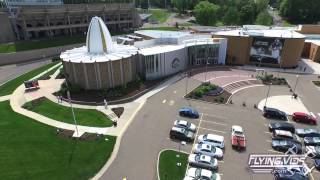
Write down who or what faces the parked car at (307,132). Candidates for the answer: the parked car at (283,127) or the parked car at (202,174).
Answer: the parked car at (283,127)

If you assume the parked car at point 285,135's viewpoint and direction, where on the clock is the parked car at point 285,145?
the parked car at point 285,145 is roughly at 3 o'clock from the parked car at point 285,135.

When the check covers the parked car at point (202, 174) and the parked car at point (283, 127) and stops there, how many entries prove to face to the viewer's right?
1

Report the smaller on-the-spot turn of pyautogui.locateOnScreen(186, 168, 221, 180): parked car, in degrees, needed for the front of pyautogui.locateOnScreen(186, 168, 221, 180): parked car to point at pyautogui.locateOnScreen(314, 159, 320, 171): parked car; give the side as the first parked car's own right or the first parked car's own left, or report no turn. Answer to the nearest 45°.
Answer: approximately 180°

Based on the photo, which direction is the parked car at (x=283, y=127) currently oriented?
to the viewer's right

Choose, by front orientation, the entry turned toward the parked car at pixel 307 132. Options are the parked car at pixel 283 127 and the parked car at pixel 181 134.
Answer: the parked car at pixel 283 127

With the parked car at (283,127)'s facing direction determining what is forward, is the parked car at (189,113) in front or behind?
behind

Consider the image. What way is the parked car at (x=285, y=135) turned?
to the viewer's right

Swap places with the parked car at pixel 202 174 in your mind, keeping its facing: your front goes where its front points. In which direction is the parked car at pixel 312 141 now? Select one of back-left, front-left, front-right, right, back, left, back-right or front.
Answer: back-right

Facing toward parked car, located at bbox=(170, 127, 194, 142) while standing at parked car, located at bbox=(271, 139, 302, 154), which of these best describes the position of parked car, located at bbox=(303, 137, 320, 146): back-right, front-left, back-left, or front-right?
back-right

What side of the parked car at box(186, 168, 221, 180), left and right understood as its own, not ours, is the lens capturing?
left

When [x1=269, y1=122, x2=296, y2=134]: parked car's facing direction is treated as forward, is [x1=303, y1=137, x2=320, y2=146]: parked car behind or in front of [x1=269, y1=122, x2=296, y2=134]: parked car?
in front

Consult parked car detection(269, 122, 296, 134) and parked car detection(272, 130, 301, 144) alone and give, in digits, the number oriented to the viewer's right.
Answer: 2

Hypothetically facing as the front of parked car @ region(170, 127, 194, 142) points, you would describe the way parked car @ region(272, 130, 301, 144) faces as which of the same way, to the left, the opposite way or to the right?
the same way

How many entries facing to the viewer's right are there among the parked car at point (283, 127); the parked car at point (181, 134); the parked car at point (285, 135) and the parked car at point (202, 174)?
3
